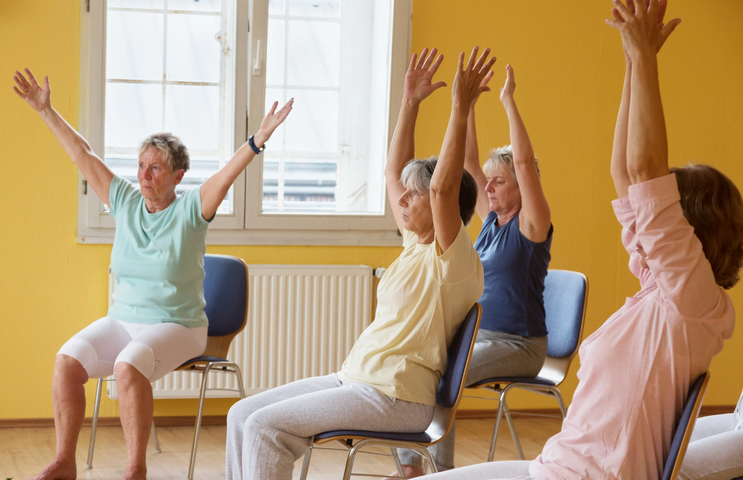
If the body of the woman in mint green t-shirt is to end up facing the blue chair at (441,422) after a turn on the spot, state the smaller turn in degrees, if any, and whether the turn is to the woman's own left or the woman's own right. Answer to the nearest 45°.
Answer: approximately 90° to the woman's own left

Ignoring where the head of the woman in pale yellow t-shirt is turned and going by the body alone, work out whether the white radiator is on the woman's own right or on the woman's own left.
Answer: on the woman's own right

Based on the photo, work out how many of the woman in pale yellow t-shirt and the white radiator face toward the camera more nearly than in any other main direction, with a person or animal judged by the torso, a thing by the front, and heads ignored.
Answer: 1

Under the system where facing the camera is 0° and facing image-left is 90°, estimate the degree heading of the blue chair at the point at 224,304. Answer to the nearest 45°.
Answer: approximately 45°

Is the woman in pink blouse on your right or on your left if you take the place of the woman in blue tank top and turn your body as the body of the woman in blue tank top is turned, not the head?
on your left

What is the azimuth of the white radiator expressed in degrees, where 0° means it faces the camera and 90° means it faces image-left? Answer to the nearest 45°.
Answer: approximately 0°

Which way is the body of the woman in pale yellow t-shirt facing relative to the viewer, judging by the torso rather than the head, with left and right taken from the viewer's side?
facing to the left of the viewer

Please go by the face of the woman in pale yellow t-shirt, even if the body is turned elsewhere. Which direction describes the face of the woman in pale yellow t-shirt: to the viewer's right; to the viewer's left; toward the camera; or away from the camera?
to the viewer's left

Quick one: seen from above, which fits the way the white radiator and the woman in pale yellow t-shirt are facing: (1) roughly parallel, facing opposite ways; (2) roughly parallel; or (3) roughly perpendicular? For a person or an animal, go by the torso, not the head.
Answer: roughly perpendicular

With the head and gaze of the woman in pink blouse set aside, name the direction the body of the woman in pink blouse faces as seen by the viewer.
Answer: to the viewer's left

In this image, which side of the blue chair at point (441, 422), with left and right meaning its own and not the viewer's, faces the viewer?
left
